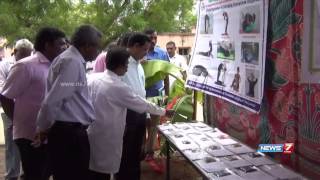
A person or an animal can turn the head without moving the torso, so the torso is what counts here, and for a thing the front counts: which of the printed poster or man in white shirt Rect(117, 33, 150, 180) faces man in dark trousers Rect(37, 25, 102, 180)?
the printed poster

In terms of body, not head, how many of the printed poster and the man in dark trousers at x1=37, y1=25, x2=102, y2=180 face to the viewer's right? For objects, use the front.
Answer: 1

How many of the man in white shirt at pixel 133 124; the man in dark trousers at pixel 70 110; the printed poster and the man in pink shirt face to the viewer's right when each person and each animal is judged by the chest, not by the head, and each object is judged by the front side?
3

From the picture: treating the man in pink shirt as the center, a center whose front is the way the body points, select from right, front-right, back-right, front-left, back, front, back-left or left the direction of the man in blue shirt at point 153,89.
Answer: front-left

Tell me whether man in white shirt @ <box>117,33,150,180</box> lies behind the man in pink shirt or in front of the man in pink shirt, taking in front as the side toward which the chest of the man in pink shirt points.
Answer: in front

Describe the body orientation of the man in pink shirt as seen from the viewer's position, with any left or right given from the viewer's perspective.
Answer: facing to the right of the viewer

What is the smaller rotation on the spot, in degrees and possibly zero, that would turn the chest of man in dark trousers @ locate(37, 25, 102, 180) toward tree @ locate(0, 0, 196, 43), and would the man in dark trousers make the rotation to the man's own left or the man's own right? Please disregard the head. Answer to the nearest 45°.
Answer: approximately 90° to the man's own left

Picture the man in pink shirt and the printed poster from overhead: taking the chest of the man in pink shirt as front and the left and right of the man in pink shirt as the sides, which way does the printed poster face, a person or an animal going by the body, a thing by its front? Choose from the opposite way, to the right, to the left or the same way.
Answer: the opposite way

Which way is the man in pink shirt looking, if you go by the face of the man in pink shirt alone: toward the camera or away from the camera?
away from the camera

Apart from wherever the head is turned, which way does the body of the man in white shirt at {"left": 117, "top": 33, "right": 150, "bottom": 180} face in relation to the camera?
to the viewer's right

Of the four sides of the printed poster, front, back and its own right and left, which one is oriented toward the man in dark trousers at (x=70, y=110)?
front

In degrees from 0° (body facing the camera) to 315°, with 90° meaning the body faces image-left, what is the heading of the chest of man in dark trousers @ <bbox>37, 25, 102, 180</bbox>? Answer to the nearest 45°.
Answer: approximately 270°

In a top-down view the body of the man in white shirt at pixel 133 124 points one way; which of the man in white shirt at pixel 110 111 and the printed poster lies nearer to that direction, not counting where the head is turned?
the printed poster

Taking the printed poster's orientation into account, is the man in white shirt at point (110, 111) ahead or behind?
ahead
